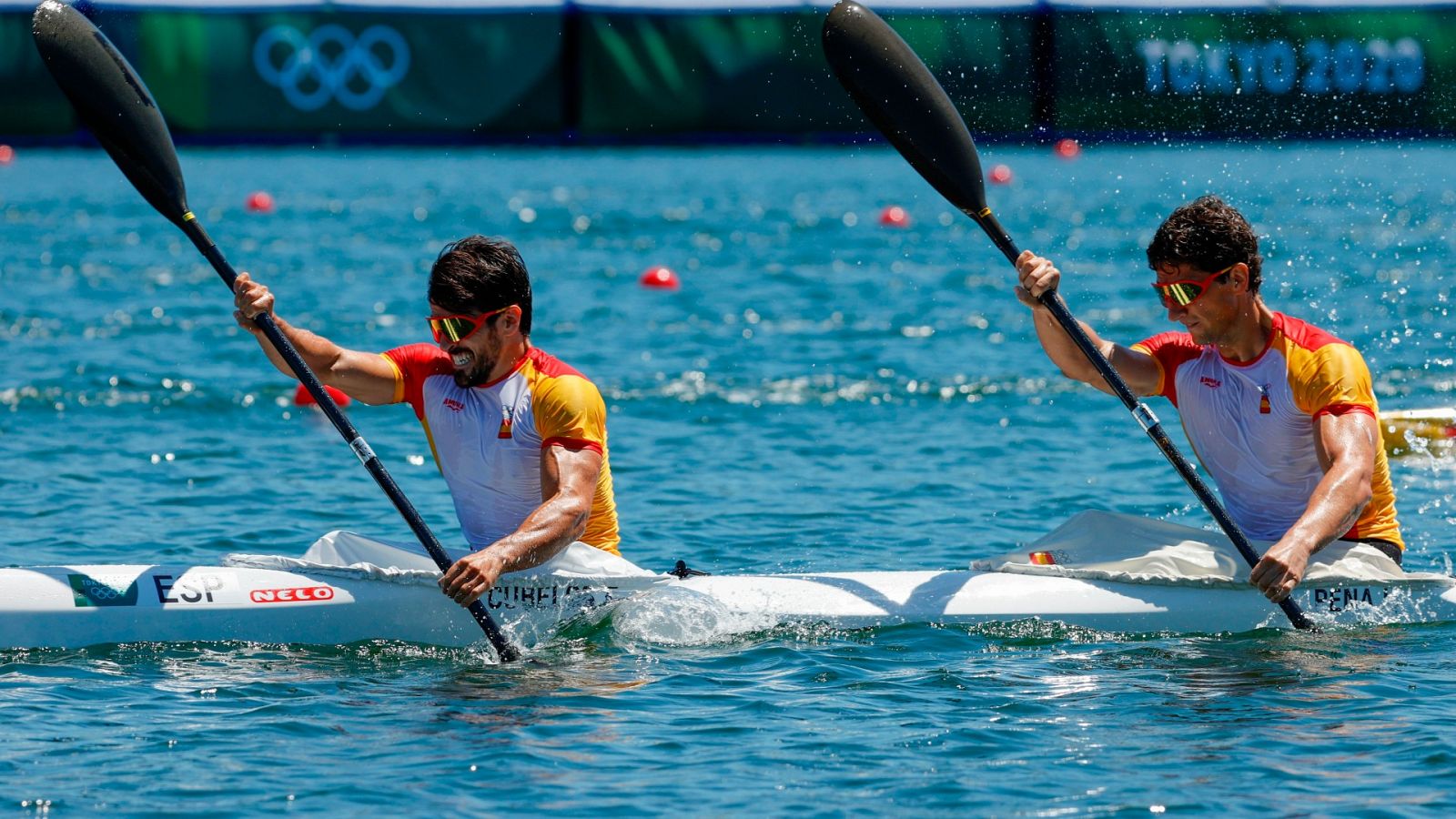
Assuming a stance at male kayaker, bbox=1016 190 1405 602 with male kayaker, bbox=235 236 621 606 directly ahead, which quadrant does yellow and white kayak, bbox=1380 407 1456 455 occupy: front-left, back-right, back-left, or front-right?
back-right

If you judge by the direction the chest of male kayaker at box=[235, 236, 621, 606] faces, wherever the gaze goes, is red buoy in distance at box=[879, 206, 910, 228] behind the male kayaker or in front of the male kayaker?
behind

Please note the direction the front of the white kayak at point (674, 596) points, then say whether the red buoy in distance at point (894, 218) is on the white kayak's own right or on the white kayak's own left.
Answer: on the white kayak's own right

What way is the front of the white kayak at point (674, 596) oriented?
to the viewer's left

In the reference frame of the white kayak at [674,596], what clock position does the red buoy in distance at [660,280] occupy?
The red buoy in distance is roughly at 3 o'clock from the white kayak.

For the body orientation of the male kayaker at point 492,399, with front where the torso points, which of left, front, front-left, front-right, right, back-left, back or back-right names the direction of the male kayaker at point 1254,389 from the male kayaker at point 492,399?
back-left

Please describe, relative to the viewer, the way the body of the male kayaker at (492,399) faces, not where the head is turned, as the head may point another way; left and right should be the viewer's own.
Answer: facing the viewer and to the left of the viewer

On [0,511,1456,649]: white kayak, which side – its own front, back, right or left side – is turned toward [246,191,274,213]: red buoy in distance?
right
